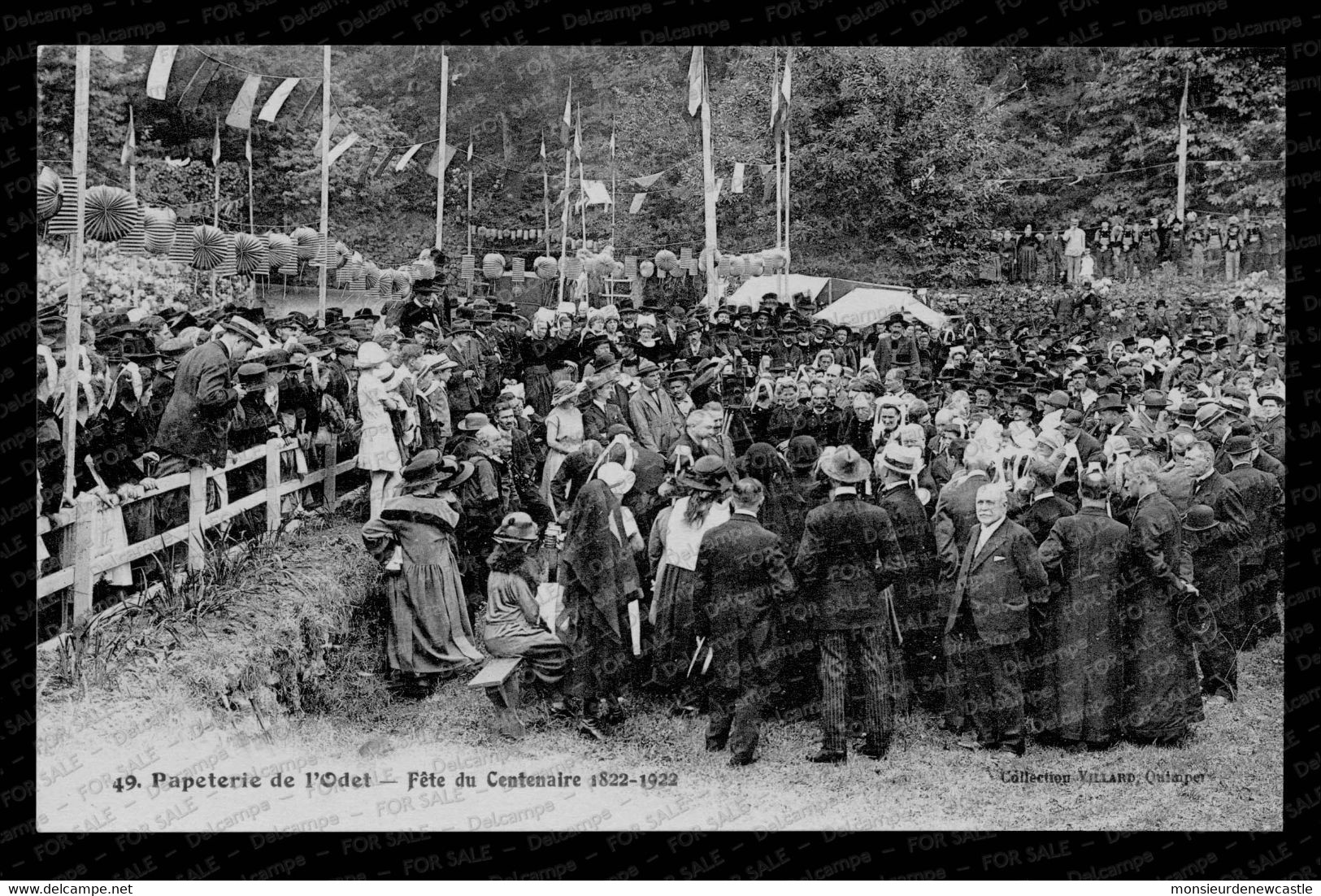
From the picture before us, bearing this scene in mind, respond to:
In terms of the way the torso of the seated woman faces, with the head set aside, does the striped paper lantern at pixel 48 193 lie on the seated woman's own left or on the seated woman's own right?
on the seated woman's own left

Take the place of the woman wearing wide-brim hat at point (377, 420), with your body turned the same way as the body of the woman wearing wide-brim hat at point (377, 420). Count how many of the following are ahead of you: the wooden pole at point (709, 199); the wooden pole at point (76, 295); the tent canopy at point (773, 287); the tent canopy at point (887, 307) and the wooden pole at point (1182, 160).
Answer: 4

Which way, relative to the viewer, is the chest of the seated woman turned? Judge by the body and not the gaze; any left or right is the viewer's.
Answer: facing away from the viewer and to the right of the viewer
